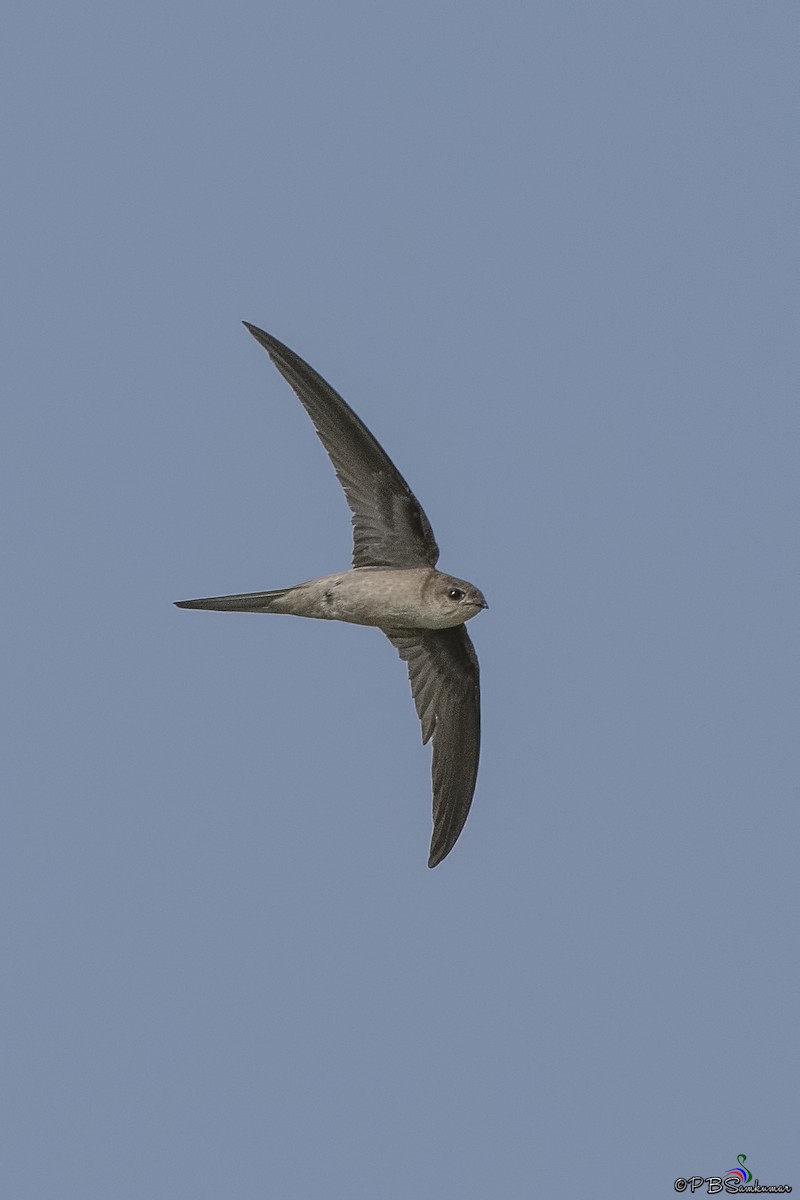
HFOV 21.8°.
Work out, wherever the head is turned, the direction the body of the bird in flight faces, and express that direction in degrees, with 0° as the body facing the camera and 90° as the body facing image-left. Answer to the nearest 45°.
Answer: approximately 270°
